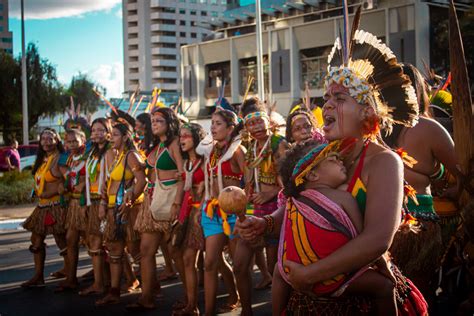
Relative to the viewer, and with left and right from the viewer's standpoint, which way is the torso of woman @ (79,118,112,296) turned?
facing the viewer and to the left of the viewer

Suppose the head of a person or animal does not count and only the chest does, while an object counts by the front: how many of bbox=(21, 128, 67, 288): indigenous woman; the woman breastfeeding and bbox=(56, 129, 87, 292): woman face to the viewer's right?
0

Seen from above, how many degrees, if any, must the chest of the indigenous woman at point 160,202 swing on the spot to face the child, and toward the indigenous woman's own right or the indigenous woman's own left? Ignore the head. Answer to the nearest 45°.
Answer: approximately 45° to the indigenous woman's own left

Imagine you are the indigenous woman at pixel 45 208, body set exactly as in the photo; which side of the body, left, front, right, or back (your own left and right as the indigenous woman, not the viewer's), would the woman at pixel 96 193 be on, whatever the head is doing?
left

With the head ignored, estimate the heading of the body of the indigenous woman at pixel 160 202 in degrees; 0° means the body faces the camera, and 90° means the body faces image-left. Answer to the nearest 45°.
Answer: approximately 45°

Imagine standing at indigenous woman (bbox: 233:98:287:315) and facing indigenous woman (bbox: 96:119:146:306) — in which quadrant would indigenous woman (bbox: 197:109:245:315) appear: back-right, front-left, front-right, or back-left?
front-left

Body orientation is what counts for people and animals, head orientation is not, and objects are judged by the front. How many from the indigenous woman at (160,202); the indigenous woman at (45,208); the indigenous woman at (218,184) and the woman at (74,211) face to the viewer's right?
0

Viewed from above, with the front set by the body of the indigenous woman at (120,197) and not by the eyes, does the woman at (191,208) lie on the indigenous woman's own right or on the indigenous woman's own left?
on the indigenous woman's own left

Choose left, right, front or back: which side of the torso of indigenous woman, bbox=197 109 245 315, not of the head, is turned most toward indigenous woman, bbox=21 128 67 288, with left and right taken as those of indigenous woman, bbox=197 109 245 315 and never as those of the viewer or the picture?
right

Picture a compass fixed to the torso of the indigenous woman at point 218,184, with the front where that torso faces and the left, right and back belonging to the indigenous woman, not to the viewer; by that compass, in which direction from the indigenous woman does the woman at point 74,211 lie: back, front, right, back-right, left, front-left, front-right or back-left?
right

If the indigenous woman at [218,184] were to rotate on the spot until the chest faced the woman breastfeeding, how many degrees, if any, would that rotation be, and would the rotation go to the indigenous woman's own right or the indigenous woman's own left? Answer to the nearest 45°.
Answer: approximately 45° to the indigenous woman's own left

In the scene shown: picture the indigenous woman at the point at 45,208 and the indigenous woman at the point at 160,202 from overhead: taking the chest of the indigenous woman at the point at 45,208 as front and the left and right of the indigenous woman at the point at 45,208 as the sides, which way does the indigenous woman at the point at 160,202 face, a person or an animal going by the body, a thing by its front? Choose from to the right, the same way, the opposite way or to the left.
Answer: the same way

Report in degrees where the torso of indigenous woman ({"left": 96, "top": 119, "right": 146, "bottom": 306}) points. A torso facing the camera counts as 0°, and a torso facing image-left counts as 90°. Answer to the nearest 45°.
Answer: approximately 45°

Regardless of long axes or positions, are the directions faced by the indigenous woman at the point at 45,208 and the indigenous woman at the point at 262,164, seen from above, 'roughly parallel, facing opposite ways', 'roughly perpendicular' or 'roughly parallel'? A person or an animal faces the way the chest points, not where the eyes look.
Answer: roughly parallel

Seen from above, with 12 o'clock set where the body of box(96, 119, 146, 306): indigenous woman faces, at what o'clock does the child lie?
The child is roughly at 10 o'clock from the indigenous woman.

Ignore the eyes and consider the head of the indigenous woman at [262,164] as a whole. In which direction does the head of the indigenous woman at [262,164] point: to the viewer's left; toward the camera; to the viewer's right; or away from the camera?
toward the camera

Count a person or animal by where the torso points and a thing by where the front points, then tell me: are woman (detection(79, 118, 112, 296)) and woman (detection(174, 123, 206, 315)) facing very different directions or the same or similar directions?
same or similar directions

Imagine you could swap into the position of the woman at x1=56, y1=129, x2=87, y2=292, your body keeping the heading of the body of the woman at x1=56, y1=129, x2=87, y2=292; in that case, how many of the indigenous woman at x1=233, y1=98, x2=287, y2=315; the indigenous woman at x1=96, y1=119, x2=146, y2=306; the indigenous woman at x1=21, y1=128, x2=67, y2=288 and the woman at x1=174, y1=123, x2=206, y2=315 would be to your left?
3

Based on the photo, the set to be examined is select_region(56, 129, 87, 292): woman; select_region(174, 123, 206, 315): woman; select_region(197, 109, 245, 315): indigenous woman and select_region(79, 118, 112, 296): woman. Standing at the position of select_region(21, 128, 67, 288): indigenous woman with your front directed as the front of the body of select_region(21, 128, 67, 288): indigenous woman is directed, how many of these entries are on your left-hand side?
4
